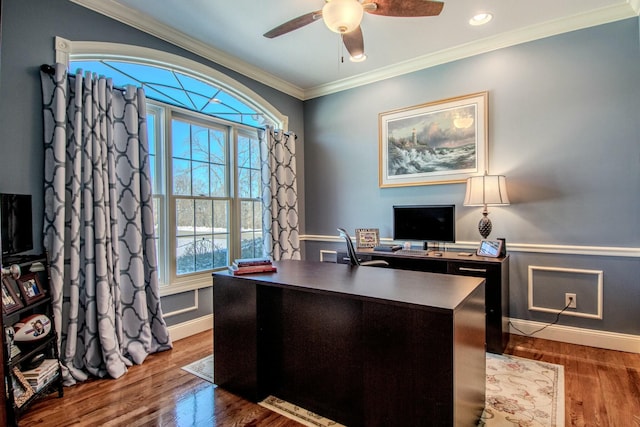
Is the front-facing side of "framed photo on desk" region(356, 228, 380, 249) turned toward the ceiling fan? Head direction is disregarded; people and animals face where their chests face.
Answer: yes

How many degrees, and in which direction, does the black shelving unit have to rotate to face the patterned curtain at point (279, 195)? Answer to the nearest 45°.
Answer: approximately 45° to its left

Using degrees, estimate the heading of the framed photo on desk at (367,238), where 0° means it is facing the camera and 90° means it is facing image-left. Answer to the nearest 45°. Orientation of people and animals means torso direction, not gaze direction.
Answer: approximately 0°

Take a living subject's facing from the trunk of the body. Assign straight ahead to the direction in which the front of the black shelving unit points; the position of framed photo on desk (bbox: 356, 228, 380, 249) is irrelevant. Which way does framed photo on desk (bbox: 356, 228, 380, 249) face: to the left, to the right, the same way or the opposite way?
to the right

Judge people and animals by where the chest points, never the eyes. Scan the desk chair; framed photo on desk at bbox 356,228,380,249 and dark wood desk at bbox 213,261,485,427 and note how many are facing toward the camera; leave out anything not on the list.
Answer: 1

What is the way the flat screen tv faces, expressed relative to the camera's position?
facing the viewer and to the right of the viewer

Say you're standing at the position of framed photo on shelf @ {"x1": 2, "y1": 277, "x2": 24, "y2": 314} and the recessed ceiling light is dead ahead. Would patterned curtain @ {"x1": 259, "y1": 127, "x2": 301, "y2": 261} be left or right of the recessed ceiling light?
left

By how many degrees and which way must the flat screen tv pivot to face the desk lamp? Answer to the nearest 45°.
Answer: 0° — it already faces it

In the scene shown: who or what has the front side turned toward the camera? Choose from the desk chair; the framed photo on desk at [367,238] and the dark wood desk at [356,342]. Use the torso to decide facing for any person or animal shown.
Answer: the framed photo on desk

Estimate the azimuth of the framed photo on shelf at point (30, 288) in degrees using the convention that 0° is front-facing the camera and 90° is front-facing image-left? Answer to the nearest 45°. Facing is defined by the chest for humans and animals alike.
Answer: approximately 315°

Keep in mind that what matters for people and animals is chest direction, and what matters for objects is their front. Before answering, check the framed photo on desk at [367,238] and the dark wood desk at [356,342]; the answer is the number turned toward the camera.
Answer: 1

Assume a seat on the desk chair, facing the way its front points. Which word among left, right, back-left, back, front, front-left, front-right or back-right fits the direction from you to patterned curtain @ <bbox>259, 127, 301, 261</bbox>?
back-left

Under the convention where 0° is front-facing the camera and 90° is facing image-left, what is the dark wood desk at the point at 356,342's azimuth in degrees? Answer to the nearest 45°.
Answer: approximately 225°

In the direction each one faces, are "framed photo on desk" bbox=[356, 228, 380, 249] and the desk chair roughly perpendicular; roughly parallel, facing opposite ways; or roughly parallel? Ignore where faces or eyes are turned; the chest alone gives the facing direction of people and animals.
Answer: roughly perpendicular

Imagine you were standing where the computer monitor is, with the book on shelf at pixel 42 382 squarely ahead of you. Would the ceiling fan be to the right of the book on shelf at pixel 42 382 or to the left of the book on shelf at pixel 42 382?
left

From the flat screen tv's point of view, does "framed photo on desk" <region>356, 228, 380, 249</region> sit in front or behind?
in front
